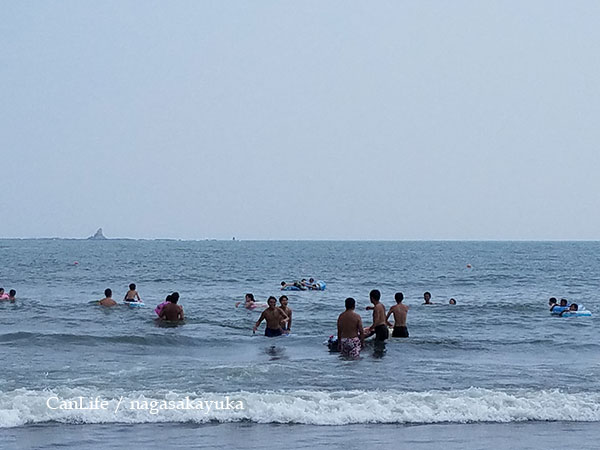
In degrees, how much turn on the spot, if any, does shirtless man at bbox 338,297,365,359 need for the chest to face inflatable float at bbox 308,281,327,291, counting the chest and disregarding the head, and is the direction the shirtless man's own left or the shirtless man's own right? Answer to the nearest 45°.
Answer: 0° — they already face it

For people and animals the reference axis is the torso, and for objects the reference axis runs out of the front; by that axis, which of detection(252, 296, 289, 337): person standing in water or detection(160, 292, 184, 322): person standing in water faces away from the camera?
detection(160, 292, 184, 322): person standing in water

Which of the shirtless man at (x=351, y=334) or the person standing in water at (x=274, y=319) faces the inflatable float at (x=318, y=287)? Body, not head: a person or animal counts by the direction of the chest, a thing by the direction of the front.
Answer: the shirtless man

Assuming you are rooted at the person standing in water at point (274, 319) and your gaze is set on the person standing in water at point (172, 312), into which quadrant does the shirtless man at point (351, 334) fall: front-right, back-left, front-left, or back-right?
back-left

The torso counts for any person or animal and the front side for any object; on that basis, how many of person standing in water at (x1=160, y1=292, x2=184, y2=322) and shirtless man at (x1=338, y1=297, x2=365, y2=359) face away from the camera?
2

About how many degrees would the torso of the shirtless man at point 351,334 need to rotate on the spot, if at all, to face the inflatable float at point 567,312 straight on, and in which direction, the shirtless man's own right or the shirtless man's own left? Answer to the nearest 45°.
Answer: approximately 45° to the shirtless man's own right

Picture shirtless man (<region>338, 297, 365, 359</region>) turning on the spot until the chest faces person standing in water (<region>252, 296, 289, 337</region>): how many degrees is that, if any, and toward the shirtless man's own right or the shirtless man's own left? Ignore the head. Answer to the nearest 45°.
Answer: approximately 45° to the shirtless man's own left

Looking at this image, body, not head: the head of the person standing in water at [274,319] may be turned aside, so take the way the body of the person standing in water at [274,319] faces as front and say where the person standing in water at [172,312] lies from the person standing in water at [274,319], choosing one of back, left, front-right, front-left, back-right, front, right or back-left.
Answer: back-right

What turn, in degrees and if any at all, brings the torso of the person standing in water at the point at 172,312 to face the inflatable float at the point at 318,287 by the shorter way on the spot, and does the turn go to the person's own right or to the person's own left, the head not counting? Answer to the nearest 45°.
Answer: approximately 45° to the person's own right

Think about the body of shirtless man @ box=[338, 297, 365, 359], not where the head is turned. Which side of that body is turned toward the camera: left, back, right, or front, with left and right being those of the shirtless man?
back

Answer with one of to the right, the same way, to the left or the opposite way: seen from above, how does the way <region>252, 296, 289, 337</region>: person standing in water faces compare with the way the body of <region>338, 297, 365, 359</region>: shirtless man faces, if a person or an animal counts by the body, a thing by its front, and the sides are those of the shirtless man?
the opposite way

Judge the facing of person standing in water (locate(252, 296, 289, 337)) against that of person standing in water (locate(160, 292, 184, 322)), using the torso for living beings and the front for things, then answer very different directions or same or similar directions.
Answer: very different directions

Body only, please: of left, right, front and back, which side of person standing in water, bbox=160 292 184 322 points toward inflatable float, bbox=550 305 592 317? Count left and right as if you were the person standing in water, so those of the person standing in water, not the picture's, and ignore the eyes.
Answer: right

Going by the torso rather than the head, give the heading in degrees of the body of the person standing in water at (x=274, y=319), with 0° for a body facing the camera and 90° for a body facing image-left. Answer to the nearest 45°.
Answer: approximately 0°

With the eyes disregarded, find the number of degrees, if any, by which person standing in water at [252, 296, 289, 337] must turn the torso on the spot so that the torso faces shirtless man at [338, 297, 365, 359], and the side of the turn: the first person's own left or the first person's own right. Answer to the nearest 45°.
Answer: approximately 45° to the first person's own left

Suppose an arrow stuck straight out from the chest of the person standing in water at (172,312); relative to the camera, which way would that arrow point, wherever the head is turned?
away from the camera
